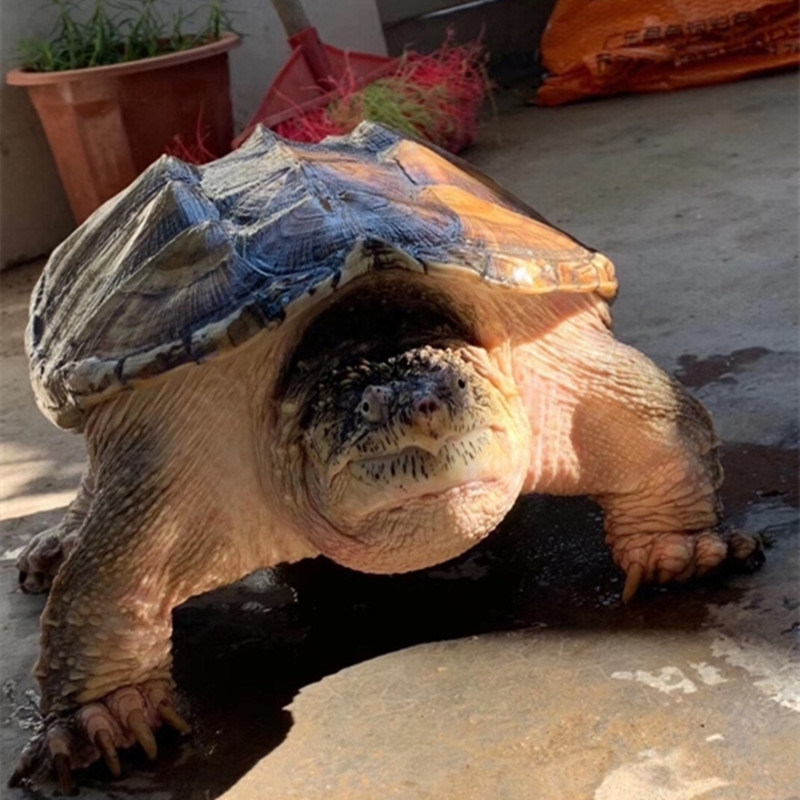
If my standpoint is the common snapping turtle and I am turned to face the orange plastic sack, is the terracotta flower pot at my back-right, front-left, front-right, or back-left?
front-left

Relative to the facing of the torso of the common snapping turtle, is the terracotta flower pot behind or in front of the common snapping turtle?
behind

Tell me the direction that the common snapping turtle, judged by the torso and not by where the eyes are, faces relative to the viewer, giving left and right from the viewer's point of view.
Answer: facing the viewer and to the right of the viewer

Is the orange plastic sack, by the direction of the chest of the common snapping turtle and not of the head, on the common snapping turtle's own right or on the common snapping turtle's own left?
on the common snapping turtle's own left

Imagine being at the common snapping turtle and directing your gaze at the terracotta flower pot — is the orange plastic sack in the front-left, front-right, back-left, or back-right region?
front-right
